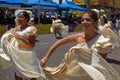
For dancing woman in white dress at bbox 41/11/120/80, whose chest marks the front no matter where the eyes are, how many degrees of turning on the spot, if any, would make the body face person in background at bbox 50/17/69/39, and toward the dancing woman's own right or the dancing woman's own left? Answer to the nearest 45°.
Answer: approximately 135° to the dancing woman's own right

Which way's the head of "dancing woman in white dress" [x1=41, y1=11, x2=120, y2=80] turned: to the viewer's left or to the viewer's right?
to the viewer's left

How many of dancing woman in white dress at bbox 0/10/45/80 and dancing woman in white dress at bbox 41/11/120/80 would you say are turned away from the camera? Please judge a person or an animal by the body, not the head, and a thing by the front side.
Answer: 0

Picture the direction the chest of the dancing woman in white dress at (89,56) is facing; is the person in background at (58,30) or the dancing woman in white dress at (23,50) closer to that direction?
the dancing woman in white dress

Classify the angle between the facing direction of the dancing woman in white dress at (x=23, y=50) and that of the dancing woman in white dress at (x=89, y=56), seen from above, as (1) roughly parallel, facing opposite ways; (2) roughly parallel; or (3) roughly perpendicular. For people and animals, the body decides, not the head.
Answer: roughly parallel

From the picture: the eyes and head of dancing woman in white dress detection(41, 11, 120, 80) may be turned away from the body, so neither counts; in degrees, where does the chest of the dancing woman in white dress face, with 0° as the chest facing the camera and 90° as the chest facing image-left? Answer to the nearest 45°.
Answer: approximately 45°

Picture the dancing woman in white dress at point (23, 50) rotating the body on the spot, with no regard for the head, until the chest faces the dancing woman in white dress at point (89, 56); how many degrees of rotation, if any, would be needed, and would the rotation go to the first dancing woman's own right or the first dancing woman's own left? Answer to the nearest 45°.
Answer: approximately 90° to the first dancing woman's own left
